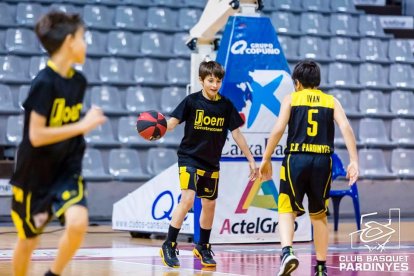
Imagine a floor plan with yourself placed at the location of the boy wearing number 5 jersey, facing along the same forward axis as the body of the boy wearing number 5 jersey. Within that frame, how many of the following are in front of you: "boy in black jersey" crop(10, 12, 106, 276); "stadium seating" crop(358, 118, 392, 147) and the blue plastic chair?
2

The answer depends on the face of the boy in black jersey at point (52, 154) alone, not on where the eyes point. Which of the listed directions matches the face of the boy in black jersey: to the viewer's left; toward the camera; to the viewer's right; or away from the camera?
to the viewer's right

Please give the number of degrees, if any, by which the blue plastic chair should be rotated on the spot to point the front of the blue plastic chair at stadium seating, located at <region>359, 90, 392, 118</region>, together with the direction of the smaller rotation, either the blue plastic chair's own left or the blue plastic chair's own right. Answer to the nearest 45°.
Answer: approximately 135° to the blue plastic chair's own left

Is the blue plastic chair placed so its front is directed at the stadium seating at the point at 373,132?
no

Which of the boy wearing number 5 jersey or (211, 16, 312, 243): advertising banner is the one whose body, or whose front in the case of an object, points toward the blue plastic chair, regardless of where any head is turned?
the boy wearing number 5 jersey

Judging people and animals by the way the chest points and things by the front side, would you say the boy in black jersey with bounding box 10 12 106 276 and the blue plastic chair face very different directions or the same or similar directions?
same or similar directions

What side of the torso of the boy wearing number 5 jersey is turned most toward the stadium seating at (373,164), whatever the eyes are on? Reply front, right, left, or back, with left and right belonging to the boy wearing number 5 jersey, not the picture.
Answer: front

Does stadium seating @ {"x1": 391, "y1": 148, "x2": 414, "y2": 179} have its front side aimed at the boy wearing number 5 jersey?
yes

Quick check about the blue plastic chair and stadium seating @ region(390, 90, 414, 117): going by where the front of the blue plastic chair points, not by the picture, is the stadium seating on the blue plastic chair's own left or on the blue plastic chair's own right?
on the blue plastic chair's own left

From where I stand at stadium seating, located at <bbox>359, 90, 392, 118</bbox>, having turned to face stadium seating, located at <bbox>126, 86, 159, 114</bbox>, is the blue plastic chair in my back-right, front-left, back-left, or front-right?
front-left

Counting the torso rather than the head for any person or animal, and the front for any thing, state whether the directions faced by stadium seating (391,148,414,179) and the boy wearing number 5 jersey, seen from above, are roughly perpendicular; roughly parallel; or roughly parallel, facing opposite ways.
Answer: roughly parallel, facing opposite ways

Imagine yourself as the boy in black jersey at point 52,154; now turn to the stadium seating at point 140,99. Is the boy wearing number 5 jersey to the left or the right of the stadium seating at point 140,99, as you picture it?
right

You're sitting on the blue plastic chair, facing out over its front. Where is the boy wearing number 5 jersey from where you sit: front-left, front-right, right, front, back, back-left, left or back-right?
front-right

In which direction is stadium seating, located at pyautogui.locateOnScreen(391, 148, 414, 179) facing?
toward the camera

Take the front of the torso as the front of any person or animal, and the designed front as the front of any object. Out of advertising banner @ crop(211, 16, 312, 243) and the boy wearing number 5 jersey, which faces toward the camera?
the advertising banner

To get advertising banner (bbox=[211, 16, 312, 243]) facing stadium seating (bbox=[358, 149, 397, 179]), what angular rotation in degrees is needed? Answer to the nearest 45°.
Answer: approximately 135° to its left

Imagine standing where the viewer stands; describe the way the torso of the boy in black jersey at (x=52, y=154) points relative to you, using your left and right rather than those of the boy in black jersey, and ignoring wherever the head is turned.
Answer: facing the viewer and to the right of the viewer

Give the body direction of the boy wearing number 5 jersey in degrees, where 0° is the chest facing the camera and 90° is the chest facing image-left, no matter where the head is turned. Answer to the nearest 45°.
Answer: approximately 180°

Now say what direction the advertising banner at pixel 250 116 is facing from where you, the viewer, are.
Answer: facing the viewer
